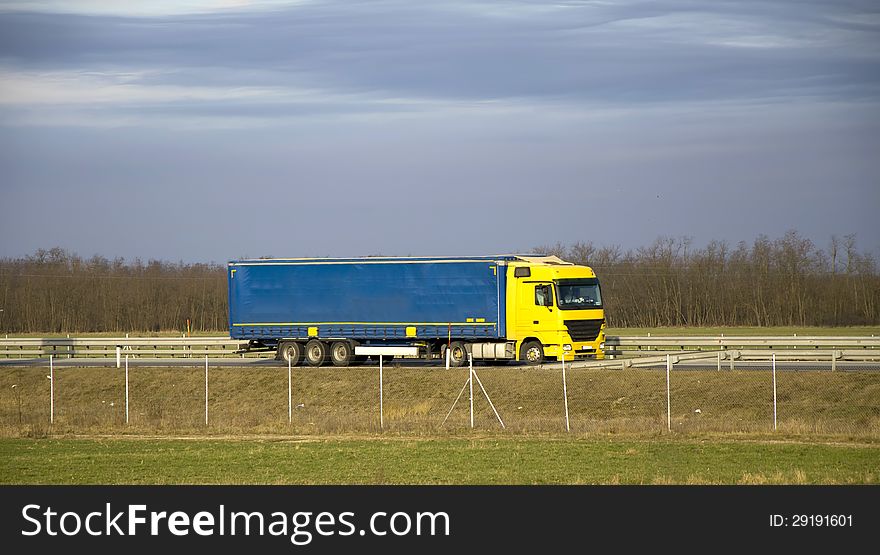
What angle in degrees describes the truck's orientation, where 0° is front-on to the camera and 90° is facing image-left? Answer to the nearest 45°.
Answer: approximately 315°
